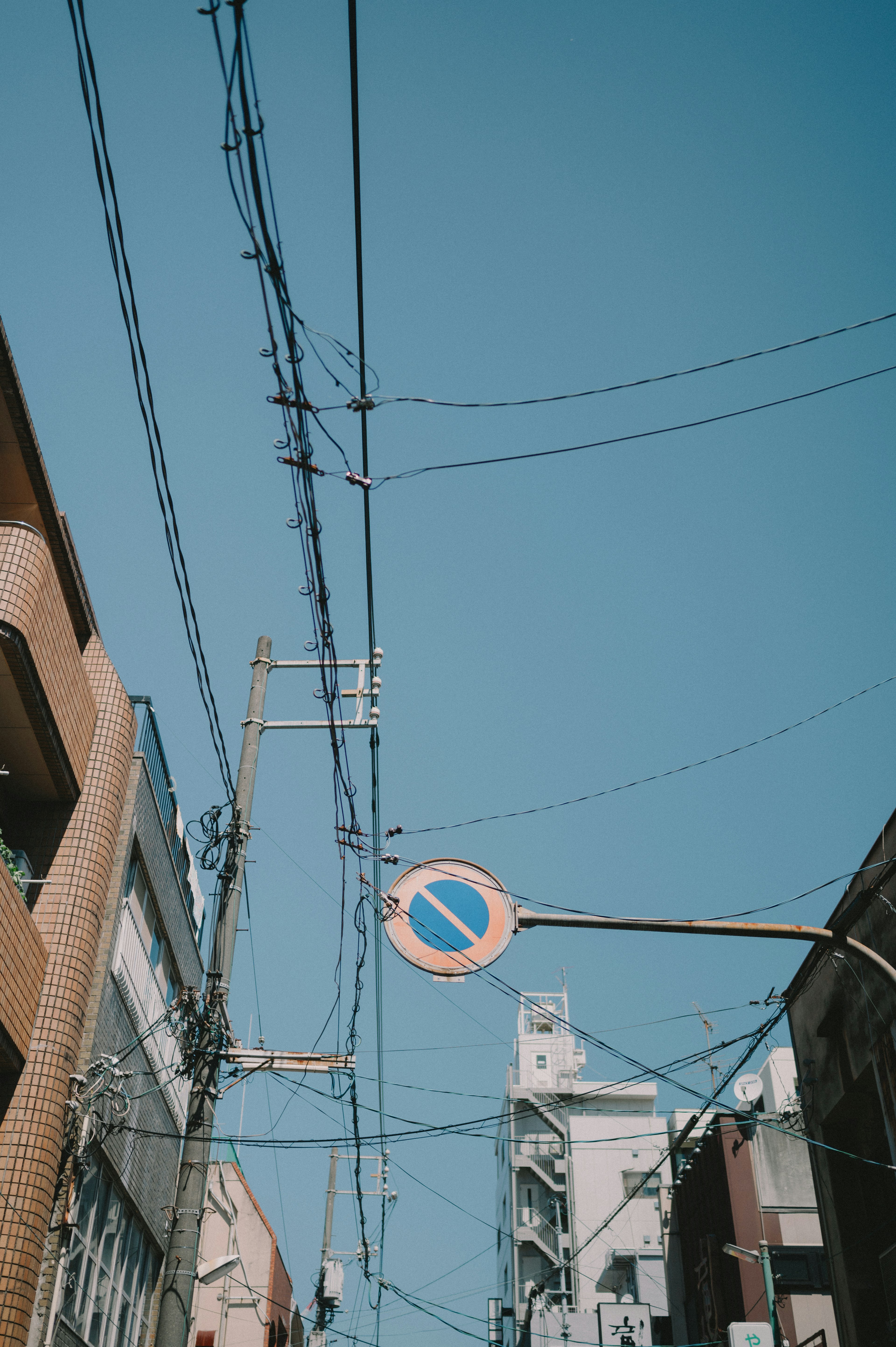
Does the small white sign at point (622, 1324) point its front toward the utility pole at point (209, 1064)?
yes

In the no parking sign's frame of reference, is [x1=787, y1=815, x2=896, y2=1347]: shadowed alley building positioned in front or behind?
behind

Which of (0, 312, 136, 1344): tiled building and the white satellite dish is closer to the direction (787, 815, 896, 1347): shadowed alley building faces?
the tiled building

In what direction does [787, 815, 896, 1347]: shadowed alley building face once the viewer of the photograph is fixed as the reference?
facing to the left of the viewer

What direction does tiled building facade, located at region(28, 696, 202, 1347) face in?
to the viewer's right

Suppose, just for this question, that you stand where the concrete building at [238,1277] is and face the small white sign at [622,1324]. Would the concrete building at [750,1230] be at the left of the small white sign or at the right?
right

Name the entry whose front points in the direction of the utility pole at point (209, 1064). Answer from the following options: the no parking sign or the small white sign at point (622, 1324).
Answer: the small white sign

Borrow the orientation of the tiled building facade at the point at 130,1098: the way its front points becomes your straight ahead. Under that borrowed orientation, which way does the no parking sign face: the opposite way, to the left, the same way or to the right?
to the right

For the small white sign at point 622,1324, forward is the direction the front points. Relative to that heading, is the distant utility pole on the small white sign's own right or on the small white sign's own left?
on the small white sign's own right

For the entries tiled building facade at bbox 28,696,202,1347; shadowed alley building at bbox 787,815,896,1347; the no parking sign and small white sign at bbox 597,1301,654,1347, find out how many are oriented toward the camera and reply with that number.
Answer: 2

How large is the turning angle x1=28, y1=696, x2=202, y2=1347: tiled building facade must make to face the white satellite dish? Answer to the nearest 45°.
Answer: approximately 45° to its left
